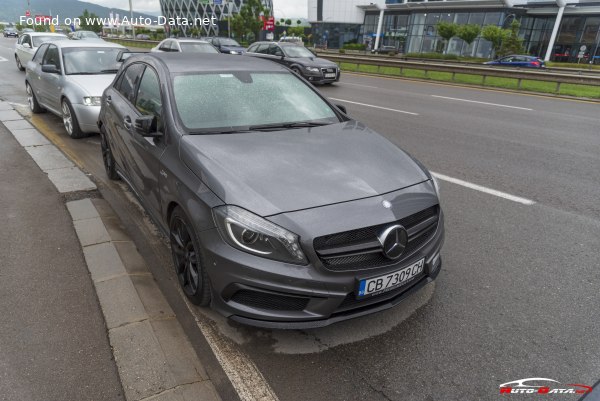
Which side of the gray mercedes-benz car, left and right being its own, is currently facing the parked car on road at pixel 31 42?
back

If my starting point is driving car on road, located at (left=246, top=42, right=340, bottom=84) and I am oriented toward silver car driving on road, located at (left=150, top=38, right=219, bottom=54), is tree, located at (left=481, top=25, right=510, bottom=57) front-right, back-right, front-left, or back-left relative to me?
back-right

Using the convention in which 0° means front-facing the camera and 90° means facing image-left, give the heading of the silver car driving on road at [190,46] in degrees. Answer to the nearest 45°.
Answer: approximately 315°

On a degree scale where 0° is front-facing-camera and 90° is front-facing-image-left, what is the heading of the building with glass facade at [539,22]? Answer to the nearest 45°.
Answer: approximately 0°

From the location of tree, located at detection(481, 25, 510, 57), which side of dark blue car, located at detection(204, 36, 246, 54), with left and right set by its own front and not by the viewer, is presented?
left

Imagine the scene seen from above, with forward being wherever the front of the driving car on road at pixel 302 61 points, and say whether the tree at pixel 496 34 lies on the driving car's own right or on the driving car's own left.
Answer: on the driving car's own left

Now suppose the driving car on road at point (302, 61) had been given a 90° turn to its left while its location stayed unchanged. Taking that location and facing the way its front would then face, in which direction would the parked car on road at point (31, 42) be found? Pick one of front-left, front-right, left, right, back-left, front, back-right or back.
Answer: back-left
